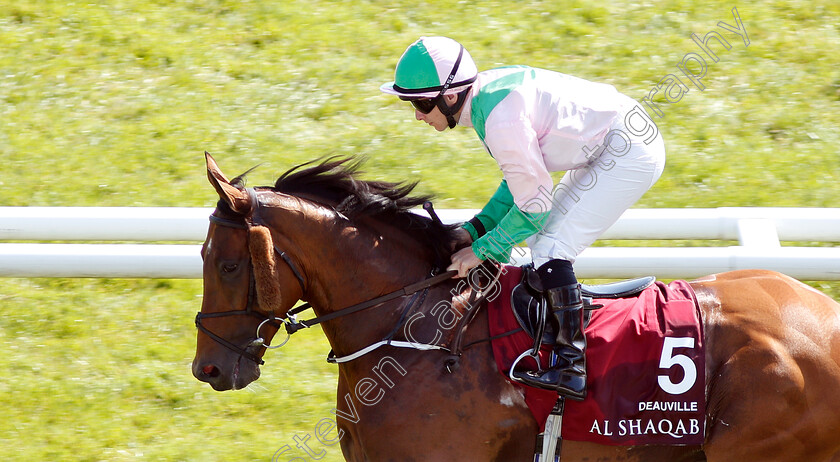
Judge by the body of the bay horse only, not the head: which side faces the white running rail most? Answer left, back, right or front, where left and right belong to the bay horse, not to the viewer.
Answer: right

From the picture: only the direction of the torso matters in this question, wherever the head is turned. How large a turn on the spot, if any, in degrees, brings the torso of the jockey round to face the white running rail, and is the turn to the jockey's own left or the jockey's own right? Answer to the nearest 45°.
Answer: approximately 90° to the jockey's own right

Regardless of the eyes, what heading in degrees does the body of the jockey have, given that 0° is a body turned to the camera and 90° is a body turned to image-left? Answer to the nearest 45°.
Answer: approximately 90°

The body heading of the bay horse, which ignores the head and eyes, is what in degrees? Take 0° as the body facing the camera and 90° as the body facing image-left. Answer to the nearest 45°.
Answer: approximately 90°
